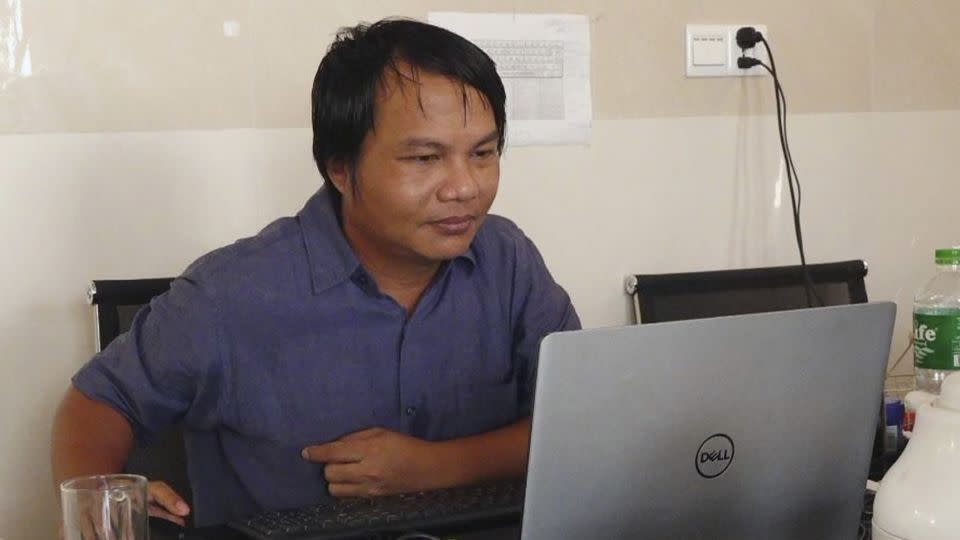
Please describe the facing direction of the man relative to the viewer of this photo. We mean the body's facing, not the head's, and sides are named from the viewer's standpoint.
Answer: facing the viewer and to the right of the viewer

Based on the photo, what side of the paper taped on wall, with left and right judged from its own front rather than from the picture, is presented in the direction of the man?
front

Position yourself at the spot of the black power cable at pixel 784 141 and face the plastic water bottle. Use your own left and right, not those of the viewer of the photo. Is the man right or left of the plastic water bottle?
right

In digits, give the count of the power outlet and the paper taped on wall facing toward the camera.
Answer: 2

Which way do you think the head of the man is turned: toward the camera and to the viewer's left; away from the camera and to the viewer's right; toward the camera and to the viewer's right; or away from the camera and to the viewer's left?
toward the camera and to the viewer's right

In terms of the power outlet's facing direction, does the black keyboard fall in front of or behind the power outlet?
in front

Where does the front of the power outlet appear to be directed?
toward the camera

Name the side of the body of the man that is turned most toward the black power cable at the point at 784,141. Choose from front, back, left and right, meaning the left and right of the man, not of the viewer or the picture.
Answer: left

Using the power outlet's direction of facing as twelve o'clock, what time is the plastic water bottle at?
The plastic water bottle is roughly at 11 o'clock from the power outlet.

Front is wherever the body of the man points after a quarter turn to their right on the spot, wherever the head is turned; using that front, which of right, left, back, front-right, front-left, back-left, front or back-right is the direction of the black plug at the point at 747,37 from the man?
back

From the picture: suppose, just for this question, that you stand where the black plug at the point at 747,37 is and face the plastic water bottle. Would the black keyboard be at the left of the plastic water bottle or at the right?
right

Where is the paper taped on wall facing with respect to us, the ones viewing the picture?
facing the viewer

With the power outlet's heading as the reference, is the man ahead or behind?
ahead
